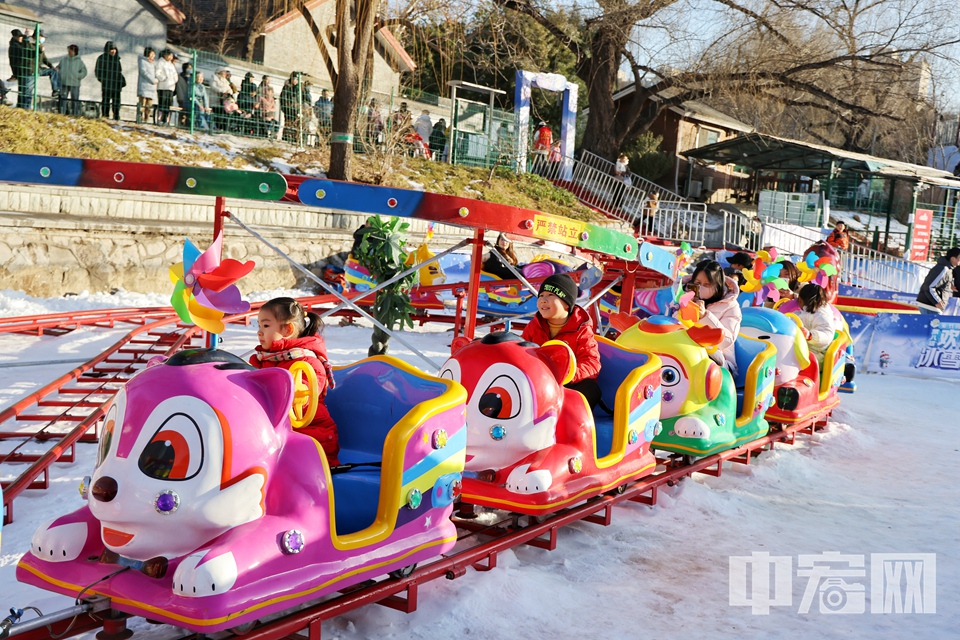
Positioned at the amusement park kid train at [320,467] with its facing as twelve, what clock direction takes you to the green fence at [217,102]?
The green fence is roughly at 4 o'clock from the amusement park kid train.

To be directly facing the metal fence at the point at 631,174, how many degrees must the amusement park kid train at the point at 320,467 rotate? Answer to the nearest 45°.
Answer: approximately 135° to its right

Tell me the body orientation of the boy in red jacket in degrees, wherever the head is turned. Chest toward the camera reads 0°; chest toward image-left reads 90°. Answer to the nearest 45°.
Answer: approximately 45°

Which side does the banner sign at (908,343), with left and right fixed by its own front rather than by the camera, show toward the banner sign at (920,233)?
back

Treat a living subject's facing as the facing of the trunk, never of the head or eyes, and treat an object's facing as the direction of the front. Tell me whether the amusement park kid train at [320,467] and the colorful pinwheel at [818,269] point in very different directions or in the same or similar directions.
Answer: same or similar directions

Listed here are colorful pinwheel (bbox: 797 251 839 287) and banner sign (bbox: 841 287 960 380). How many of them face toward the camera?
2

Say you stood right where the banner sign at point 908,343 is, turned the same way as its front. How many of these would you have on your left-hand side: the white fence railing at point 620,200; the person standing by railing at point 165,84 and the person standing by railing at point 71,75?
0

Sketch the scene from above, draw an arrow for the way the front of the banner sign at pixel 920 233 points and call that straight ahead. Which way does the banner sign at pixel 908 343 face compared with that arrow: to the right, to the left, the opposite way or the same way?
the same way

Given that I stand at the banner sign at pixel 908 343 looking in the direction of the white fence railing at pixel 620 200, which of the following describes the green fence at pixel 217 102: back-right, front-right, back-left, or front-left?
front-left

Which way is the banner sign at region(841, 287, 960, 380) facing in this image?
toward the camera

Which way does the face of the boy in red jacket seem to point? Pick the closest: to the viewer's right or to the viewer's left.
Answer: to the viewer's left

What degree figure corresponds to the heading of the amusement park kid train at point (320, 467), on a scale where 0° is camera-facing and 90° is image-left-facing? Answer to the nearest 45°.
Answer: approximately 45°

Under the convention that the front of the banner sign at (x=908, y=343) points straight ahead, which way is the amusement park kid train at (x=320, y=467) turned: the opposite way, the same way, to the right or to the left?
the same way

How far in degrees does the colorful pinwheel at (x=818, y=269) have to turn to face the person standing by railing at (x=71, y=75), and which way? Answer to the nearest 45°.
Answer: approximately 90° to its right

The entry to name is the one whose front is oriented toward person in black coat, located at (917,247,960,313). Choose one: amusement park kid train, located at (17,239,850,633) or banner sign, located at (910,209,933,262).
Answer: the banner sign

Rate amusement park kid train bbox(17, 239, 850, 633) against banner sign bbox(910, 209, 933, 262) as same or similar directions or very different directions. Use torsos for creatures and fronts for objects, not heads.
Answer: same or similar directions

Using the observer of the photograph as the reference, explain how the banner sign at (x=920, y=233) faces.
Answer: facing the viewer

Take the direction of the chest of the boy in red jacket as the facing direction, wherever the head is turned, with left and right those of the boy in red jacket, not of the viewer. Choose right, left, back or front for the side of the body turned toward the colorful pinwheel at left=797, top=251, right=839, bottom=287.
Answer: back
